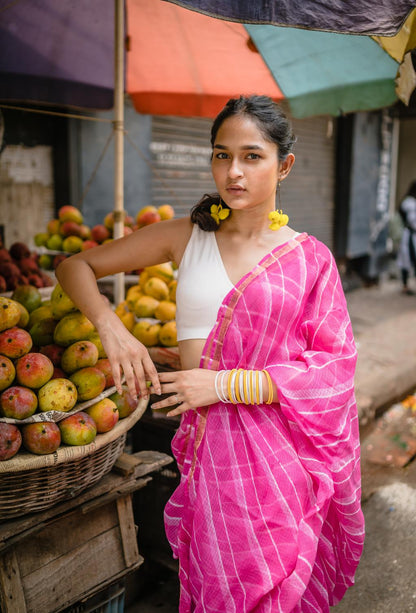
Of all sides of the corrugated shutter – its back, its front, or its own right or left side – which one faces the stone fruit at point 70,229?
front

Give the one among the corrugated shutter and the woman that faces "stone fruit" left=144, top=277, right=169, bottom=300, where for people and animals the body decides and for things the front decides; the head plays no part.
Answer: the corrugated shutter

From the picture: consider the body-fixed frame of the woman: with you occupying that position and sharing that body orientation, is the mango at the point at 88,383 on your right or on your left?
on your right

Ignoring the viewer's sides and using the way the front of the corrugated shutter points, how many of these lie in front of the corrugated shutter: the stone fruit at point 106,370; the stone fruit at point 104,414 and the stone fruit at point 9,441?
3

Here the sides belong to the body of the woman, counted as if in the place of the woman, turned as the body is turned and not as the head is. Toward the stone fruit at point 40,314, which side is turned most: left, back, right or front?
right

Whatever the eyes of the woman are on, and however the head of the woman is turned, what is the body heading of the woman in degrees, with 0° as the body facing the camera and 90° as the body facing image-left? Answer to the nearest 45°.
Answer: approximately 45°

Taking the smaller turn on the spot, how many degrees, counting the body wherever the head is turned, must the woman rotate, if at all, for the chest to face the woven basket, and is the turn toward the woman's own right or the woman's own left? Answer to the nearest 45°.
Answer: approximately 45° to the woman's own right

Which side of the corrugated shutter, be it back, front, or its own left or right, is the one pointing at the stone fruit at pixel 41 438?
front

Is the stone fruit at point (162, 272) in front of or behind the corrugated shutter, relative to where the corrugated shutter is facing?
in front

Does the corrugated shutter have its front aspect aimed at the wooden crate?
yes

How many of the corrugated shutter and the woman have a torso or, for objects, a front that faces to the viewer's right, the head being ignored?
0

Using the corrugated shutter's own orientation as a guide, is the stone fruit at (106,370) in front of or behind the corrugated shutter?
in front

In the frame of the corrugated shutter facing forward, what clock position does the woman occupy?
The woman is roughly at 12 o'clock from the corrugated shutter.

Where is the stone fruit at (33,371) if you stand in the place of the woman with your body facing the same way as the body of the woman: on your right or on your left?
on your right

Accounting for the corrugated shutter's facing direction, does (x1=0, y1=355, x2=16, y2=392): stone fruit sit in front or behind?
in front

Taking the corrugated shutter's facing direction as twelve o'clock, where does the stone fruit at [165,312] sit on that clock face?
The stone fruit is roughly at 12 o'clock from the corrugated shutter.
